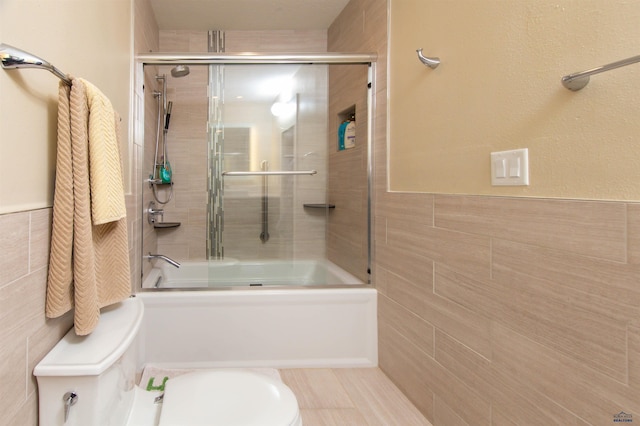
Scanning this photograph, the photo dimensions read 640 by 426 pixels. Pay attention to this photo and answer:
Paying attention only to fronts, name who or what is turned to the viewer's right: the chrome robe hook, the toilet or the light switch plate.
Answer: the toilet

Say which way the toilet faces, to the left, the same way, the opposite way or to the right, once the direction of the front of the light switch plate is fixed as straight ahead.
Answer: the opposite way

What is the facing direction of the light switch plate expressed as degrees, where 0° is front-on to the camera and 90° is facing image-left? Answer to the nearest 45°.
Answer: approximately 45°

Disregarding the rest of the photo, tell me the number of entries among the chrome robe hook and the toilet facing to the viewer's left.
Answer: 1

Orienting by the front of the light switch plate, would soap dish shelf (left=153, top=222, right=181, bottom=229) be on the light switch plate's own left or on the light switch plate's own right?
on the light switch plate's own right

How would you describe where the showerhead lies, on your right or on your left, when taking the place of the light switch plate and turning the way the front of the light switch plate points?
on your right

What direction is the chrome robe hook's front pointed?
to the viewer's left

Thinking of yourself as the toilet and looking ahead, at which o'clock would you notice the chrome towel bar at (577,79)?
The chrome towel bar is roughly at 1 o'clock from the toilet.

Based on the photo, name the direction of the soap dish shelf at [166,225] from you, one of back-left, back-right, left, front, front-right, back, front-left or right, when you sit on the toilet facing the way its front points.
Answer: left

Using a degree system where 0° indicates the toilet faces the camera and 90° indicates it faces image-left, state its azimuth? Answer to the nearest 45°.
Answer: approximately 270°
